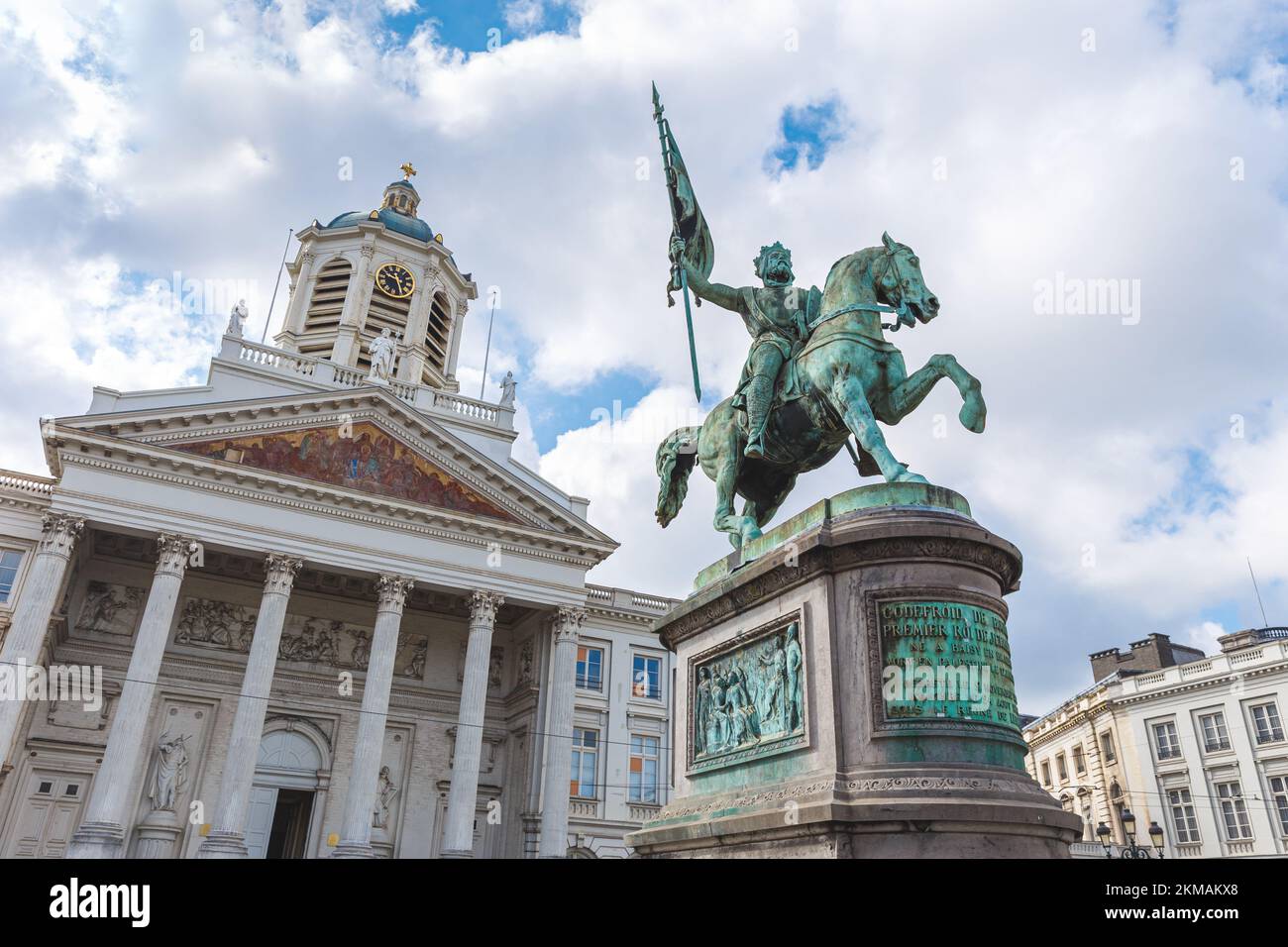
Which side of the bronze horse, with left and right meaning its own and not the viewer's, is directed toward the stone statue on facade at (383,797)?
back

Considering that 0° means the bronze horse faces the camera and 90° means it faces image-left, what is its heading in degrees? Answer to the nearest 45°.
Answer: approximately 315°

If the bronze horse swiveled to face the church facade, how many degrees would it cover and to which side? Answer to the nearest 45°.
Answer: approximately 180°

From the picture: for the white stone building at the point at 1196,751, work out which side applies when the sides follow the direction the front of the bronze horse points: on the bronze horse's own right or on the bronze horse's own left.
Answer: on the bronze horse's own left

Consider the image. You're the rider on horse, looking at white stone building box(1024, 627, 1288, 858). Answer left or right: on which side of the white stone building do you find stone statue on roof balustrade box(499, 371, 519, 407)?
left
